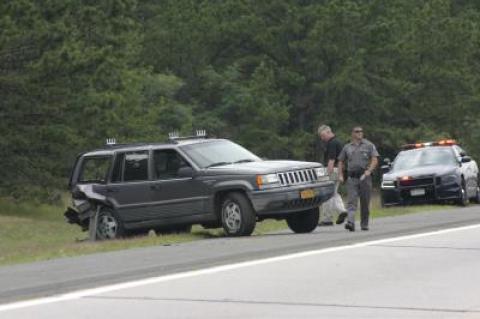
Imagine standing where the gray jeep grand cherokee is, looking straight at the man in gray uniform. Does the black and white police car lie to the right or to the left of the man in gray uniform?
left

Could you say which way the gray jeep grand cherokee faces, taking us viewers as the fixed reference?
facing the viewer and to the right of the viewer

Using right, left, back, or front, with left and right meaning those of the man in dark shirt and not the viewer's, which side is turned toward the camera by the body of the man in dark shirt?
left

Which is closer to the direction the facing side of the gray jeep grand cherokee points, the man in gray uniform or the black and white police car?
the man in gray uniform

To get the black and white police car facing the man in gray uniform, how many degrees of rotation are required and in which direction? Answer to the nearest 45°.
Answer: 0° — it already faces them

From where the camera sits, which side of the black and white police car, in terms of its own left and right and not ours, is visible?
front

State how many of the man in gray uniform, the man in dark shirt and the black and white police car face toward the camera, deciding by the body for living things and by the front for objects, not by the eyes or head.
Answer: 2

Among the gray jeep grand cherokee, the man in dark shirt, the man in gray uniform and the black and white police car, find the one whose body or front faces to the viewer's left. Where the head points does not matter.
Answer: the man in dark shirt
